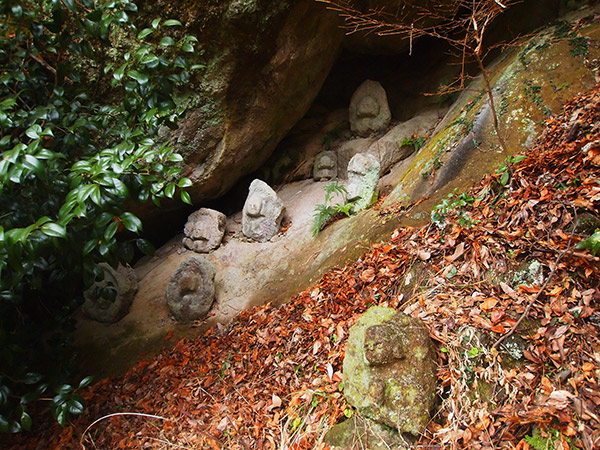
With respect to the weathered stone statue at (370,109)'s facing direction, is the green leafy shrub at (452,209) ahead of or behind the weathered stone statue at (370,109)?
ahead

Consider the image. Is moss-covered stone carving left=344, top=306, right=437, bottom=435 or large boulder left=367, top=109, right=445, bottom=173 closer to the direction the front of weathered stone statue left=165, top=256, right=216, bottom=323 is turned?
the moss-covered stone carving

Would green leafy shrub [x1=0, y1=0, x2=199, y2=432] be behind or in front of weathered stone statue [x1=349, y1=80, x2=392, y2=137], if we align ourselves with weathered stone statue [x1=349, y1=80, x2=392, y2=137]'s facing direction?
in front

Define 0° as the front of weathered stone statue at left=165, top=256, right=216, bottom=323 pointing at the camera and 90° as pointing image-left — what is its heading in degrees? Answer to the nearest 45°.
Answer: approximately 0°

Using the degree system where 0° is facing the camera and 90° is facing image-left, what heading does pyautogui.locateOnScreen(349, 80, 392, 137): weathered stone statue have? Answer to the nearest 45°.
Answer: approximately 0°

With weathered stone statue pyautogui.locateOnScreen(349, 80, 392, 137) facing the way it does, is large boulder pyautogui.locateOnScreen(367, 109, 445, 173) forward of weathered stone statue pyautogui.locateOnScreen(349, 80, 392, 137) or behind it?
forward
